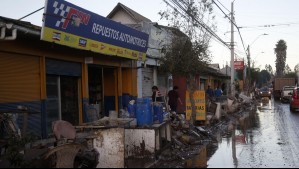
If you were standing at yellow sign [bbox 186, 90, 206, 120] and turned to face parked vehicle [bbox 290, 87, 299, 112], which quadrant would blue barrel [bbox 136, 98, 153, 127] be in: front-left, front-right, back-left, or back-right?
back-right

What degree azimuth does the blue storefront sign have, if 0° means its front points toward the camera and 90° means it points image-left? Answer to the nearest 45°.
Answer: approximately 315°

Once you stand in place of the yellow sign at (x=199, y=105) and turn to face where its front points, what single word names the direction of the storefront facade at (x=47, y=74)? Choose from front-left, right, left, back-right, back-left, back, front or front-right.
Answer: front-right

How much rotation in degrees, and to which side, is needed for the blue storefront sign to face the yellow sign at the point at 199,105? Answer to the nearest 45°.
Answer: approximately 90° to its left

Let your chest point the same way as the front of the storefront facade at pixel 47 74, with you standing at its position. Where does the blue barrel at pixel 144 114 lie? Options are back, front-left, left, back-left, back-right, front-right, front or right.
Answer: front

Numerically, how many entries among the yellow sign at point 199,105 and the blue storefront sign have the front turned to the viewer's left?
0

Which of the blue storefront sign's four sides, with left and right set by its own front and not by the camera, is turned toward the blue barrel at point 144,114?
front

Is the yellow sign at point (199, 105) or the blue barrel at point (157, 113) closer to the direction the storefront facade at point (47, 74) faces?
the blue barrel

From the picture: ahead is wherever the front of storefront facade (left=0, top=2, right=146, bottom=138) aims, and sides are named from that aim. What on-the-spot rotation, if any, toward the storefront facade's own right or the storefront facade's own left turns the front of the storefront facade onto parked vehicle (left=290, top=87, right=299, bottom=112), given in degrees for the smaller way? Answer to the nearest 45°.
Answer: approximately 90° to the storefront facade's own left

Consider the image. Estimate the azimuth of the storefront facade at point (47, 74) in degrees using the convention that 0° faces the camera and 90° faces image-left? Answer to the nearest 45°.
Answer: approximately 315°

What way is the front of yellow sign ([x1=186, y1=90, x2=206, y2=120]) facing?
toward the camera

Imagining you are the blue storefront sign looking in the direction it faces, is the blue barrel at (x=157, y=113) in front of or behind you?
in front

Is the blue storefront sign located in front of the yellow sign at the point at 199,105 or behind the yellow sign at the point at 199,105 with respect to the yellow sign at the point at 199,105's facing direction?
in front
